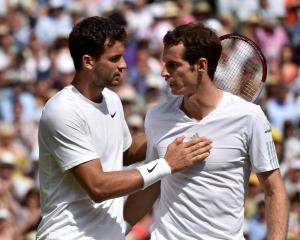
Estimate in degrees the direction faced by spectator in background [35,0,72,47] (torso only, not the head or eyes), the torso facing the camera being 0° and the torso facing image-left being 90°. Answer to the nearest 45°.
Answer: approximately 0°

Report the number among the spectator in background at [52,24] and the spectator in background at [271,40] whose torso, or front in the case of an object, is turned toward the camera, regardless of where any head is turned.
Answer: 2

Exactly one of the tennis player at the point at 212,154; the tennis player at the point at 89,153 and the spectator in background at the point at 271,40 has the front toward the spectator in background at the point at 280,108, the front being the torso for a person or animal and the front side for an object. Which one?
the spectator in background at the point at 271,40

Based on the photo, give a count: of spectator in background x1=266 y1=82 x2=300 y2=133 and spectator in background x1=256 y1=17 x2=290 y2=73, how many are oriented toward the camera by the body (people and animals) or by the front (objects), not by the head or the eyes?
2

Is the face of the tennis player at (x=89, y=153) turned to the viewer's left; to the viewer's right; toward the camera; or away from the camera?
to the viewer's right

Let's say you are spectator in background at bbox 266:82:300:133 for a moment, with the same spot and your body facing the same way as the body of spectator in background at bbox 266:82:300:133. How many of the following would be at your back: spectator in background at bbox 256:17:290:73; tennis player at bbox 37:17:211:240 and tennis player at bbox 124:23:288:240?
1

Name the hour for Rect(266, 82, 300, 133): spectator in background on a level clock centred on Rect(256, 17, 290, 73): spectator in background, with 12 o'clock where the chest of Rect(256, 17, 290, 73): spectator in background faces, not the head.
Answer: Rect(266, 82, 300, 133): spectator in background is roughly at 12 o'clock from Rect(256, 17, 290, 73): spectator in background.

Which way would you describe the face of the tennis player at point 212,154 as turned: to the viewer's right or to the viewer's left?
to the viewer's left

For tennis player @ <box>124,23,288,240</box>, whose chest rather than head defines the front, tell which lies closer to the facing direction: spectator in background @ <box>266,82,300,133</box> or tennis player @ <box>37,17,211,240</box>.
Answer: the tennis player

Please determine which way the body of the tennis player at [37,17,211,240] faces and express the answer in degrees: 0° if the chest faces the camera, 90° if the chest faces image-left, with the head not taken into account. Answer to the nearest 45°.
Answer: approximately 315°

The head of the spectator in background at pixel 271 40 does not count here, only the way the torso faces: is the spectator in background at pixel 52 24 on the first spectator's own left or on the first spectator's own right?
on the first spectator's own right

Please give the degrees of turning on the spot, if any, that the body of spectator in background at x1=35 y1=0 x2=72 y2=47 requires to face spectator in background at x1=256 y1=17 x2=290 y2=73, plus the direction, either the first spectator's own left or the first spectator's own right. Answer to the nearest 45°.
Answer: approximately 90° to the first spectator's own left

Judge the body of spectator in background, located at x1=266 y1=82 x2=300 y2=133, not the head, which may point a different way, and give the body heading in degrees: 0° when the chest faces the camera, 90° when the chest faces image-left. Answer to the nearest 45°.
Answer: approximately 0°
